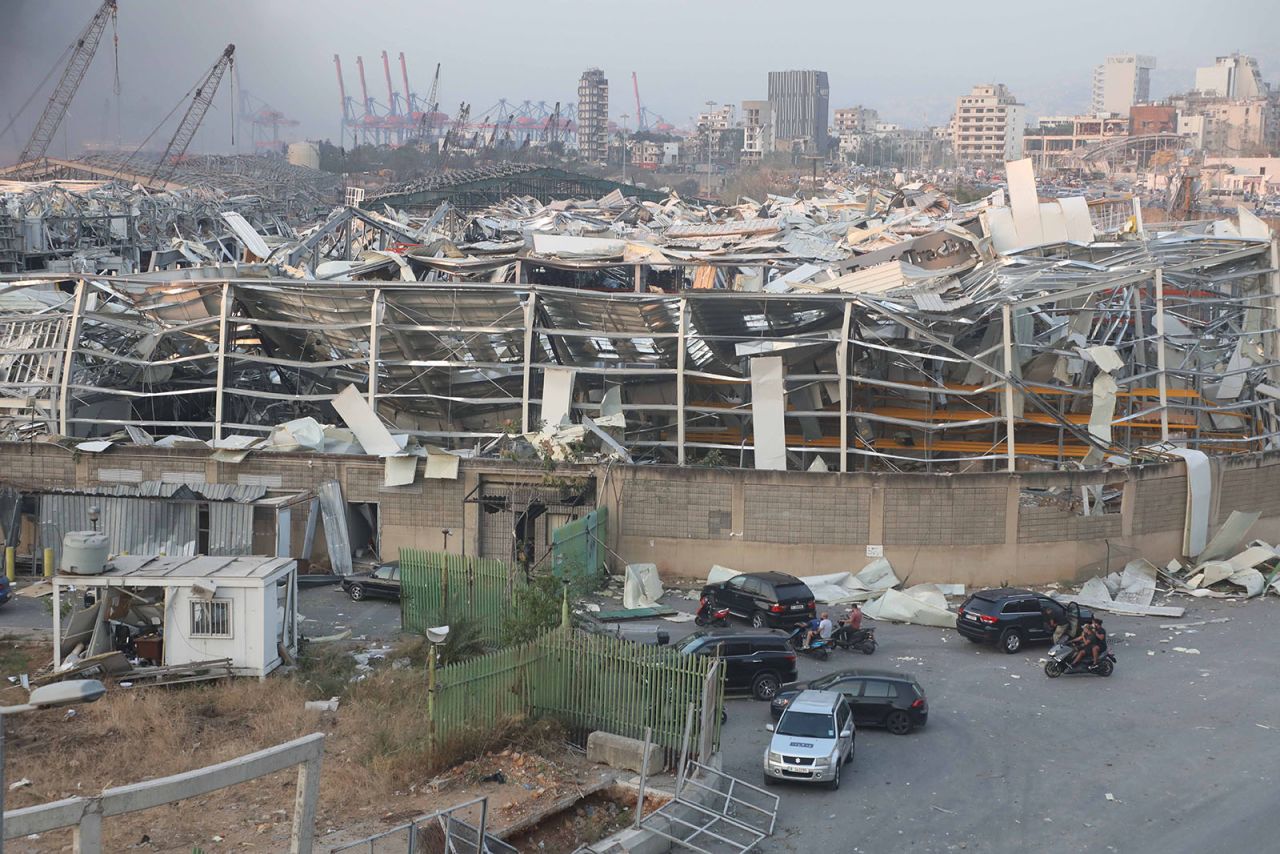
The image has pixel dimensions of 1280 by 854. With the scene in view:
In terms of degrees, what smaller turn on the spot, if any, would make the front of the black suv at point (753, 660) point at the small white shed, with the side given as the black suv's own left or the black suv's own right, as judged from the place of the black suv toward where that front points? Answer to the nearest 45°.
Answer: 0° — it already faces it

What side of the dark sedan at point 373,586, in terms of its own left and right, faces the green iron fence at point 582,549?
back

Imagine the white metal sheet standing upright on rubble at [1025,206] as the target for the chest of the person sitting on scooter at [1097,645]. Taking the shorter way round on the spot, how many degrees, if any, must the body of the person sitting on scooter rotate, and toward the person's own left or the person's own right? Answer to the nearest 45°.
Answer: approximately 90° to the person's own right

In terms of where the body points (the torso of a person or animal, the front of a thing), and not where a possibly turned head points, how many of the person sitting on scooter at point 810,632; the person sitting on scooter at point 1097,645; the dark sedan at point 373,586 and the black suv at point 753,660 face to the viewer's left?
4

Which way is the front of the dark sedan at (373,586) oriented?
to the viewer's left

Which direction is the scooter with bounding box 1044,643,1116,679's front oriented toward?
to the viewer's left

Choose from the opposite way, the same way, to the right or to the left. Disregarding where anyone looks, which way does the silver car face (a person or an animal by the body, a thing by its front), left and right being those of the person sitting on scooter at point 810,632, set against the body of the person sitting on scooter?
to the left

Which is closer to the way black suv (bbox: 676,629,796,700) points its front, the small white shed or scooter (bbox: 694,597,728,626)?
the small white shed

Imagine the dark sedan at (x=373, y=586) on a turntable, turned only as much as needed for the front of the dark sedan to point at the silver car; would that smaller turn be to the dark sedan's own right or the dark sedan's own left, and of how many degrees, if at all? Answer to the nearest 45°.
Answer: approximately 135° to the dark sedan's own left

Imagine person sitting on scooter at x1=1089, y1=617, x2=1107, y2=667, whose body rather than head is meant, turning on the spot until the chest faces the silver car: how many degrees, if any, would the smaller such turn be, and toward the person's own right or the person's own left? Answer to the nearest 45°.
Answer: approximately 45° to the person's own left

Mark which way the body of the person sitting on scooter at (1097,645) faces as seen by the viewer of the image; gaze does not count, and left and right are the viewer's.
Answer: facing to the left of the viewer
